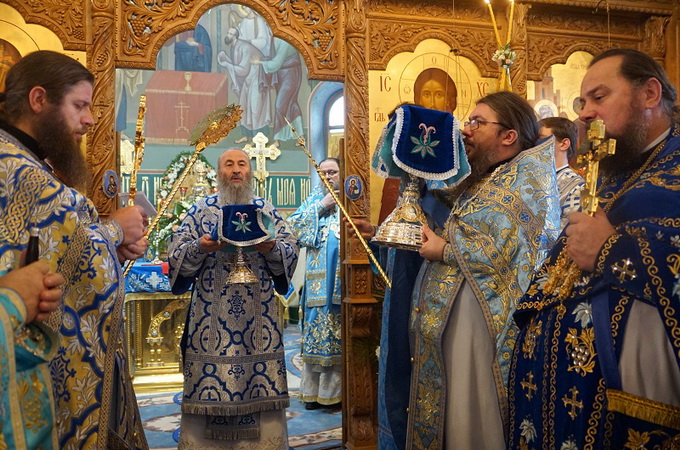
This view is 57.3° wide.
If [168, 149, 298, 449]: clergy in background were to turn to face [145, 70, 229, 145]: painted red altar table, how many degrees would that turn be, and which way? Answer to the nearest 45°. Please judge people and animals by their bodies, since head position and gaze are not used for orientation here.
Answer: approximately 180°

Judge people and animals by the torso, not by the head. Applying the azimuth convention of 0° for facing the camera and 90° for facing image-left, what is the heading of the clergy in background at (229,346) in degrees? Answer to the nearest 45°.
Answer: approximately 0°

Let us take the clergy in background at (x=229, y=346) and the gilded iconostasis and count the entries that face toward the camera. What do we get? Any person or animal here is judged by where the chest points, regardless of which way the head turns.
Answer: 2

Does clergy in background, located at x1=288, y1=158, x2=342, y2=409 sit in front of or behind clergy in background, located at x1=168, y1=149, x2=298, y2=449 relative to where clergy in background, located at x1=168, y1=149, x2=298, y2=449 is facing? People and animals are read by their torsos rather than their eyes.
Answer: behind
